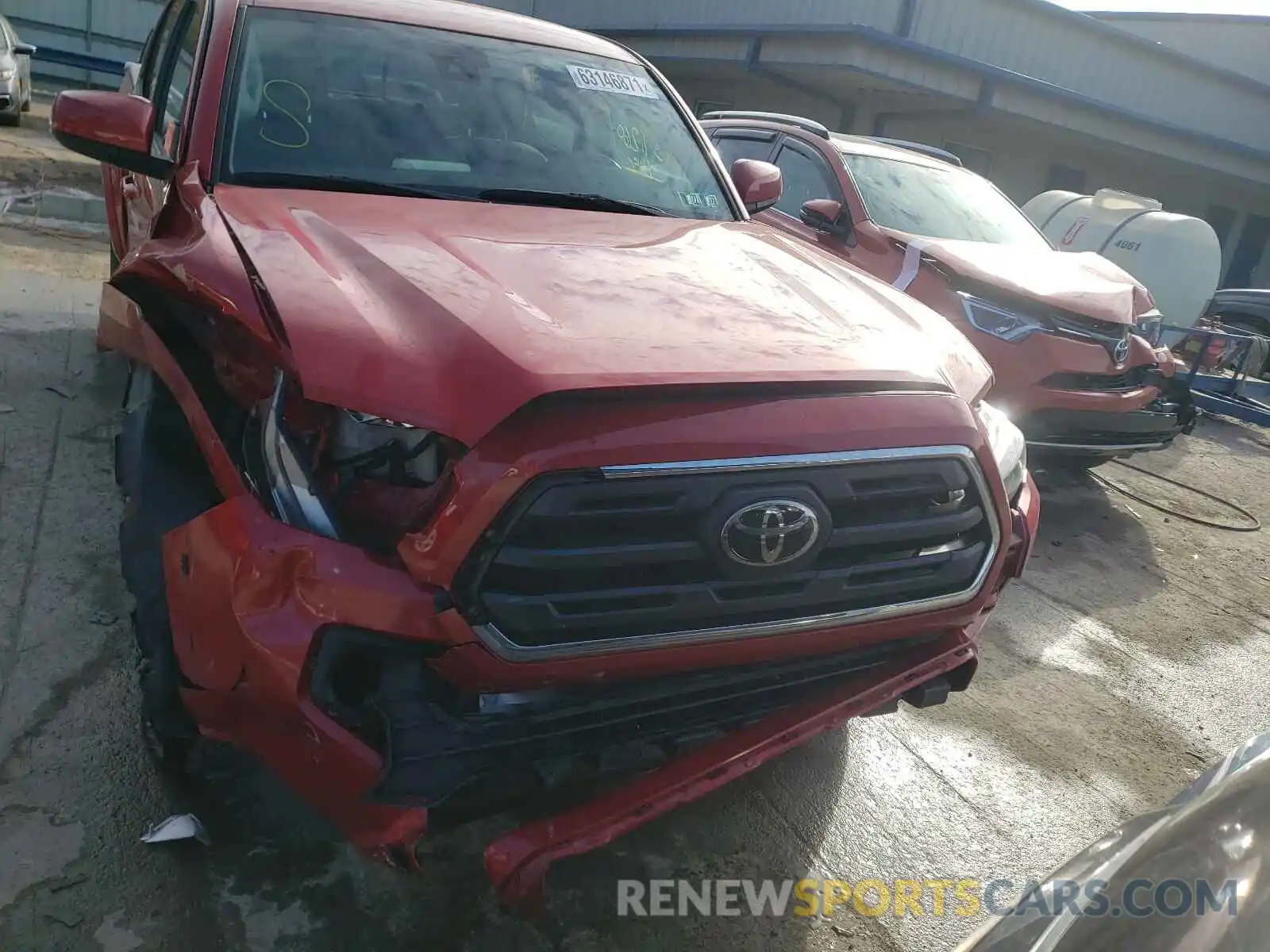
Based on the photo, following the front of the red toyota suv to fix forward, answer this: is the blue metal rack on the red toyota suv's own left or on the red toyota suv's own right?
on the red toyota suv's own left

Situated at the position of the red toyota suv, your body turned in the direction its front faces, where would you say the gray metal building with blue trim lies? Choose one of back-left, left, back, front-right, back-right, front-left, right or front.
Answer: back-left

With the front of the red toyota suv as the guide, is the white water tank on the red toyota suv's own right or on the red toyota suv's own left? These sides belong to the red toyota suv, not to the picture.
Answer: on the red toyota suv's own left

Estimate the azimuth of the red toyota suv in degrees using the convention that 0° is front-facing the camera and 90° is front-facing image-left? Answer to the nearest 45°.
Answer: approximately 315°

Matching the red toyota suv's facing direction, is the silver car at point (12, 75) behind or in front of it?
behind

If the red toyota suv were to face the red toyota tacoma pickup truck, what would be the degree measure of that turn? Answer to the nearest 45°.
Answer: approximately 45° to its right

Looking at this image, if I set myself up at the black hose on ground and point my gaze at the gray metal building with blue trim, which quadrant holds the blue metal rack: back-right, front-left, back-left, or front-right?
front-right
